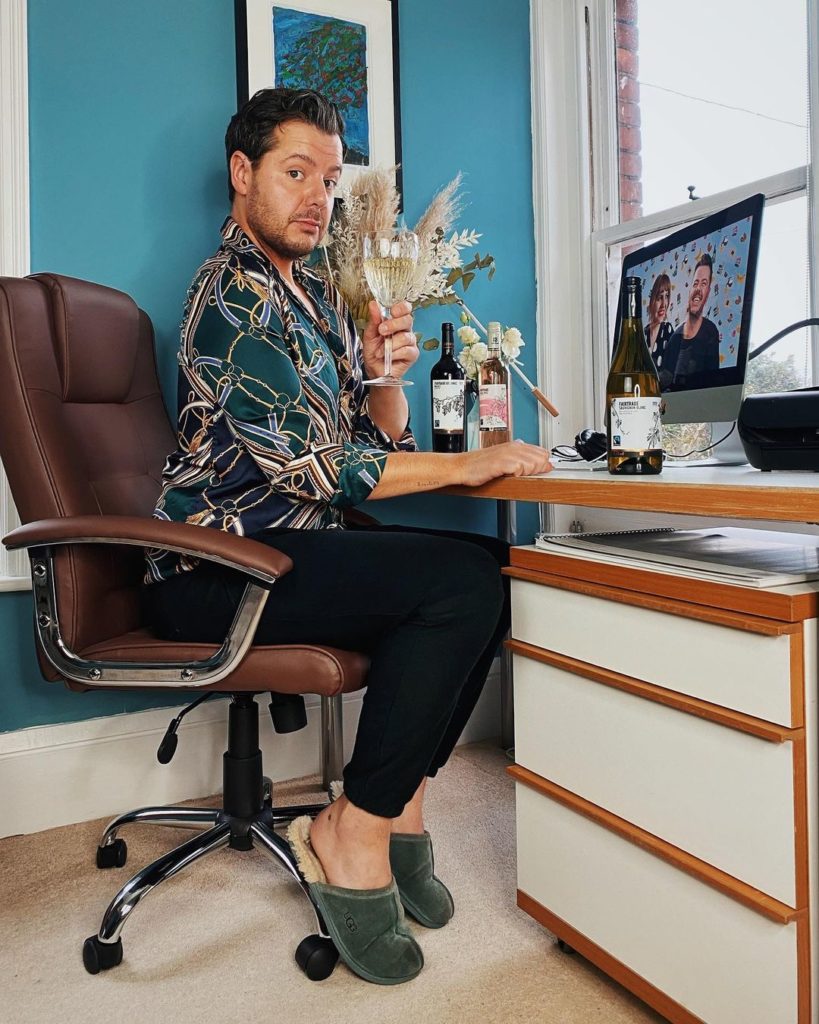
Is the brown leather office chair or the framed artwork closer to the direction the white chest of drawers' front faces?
the brown leather office chair

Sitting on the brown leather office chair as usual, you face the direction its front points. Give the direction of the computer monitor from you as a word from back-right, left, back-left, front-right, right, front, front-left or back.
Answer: front

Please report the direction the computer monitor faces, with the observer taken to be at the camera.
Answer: facing the viewer and to the left of the viewer

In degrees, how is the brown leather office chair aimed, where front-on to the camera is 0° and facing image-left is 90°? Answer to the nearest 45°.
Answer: approximately 270°

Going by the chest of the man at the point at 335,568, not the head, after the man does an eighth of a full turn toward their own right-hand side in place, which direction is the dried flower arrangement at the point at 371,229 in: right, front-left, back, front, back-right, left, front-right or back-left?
back-left

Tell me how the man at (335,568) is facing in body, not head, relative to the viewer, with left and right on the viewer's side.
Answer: facing to the right of the viewer

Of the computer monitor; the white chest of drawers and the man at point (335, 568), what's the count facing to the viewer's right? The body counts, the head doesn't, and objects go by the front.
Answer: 1

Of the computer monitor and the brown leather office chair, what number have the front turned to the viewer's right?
1

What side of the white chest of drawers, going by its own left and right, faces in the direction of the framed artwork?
right

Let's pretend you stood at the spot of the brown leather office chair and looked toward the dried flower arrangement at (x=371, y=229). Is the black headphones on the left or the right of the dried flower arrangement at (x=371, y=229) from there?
right

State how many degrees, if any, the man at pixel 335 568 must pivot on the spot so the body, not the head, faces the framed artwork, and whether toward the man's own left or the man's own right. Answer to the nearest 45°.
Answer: approximately 90° to the man's own left

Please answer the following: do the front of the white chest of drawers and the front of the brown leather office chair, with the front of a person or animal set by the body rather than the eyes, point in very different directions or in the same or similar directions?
very different directions
